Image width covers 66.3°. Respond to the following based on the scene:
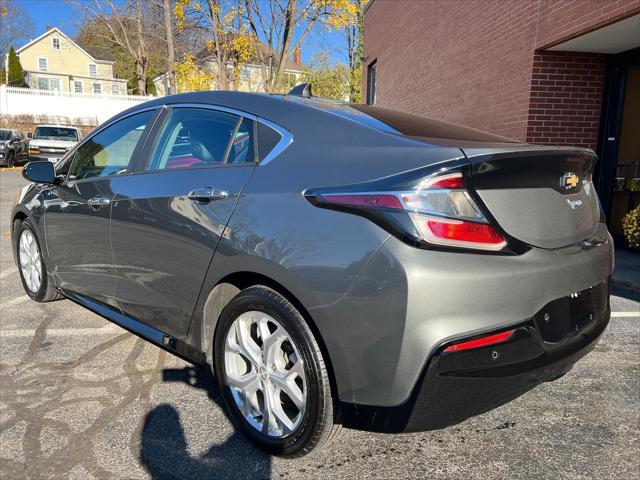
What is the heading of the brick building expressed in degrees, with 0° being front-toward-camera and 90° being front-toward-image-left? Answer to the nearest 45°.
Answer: approximately 45°

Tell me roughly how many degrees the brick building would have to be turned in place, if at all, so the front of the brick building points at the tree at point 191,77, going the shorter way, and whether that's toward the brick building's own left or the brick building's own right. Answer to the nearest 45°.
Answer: approximately 90° to the brick building's own right

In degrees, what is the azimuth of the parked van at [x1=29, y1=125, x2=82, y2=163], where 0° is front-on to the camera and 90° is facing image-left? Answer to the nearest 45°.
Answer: approximately 0°

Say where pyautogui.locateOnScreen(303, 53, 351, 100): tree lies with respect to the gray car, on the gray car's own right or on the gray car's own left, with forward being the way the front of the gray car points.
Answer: on the gray car's own right

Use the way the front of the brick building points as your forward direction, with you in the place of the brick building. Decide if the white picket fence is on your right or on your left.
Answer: on your right

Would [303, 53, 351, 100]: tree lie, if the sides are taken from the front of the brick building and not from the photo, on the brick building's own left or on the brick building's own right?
on the brick building's own right

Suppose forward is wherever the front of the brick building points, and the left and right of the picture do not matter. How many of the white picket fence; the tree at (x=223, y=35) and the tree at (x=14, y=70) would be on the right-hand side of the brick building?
3

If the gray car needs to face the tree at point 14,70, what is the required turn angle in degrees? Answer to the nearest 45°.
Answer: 0° — it already faces it

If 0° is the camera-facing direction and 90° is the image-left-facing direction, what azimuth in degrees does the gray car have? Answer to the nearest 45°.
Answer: approximately 135°

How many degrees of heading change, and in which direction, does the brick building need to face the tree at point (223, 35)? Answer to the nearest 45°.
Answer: approximately 90° to its right
